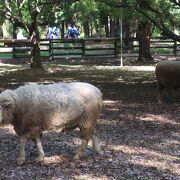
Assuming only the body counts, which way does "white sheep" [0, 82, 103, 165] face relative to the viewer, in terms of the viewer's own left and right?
facing to the left of the viewer

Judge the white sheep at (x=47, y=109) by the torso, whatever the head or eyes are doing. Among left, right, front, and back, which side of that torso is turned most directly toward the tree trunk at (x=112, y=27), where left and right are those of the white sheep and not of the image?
right

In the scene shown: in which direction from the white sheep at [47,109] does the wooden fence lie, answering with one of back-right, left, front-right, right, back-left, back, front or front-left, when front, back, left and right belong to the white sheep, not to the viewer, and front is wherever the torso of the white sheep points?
right
